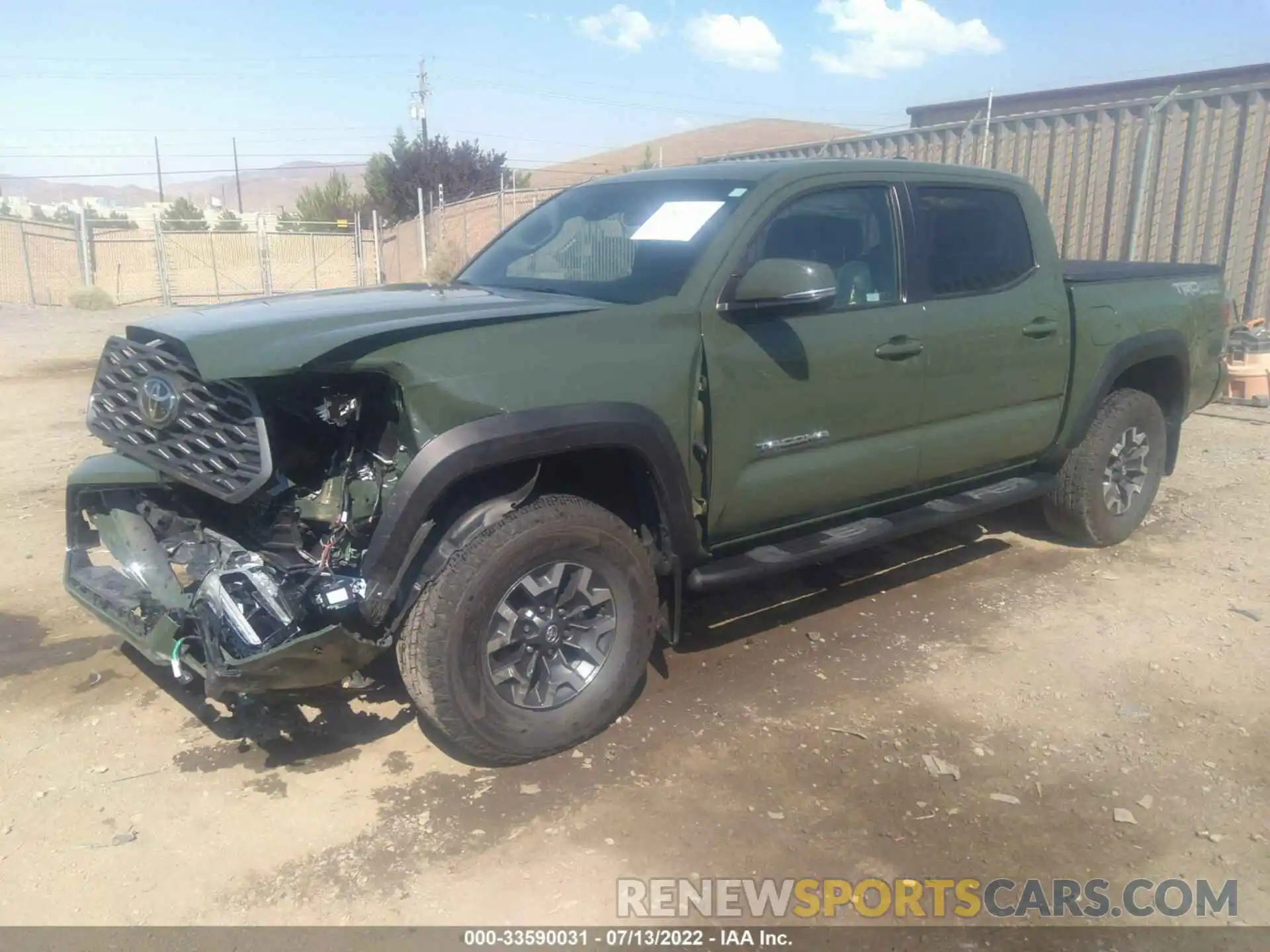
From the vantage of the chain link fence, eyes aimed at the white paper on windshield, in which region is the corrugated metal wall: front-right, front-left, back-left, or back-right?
front-left

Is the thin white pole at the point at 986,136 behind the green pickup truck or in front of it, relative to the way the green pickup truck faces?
behind

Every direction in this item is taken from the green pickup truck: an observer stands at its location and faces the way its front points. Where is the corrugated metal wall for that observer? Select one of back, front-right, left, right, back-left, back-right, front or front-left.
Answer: back

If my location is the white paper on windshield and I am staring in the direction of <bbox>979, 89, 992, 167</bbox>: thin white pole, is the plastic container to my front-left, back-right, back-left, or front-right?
front-right

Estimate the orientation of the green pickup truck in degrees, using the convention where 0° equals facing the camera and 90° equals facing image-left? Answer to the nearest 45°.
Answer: approximately 45°

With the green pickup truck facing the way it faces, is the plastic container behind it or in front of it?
behind

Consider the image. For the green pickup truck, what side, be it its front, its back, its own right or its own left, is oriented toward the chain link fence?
right
